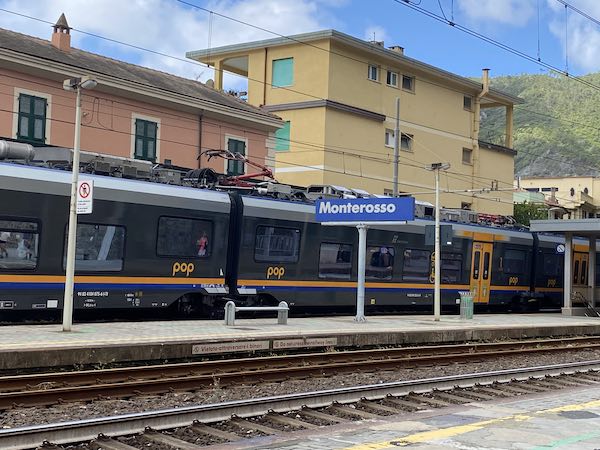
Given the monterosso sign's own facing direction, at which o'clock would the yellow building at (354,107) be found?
The yellow building is roughly at 6 o'clock from the monterosso sign.

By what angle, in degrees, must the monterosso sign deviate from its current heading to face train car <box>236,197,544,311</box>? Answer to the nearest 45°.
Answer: approximately 180°

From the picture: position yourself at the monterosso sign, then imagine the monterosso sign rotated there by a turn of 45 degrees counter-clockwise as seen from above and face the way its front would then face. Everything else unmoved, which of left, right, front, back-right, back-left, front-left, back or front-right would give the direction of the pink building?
back

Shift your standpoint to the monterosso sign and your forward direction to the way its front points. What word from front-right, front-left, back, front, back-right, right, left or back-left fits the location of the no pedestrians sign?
front-right

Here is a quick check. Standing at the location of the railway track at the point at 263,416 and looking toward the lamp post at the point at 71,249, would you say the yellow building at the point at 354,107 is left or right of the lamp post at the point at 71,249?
right

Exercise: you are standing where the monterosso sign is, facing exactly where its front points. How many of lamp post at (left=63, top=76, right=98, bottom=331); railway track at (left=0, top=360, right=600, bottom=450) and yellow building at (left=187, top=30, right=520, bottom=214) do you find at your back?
1

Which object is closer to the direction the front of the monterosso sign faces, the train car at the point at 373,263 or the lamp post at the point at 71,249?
the lamp post

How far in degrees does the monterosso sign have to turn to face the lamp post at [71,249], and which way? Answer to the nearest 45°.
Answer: approximately 45° to its right

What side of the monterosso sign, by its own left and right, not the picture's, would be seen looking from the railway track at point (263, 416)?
front

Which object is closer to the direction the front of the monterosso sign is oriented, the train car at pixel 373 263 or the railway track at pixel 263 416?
the railway track

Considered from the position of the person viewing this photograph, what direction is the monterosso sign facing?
facing the viewer
